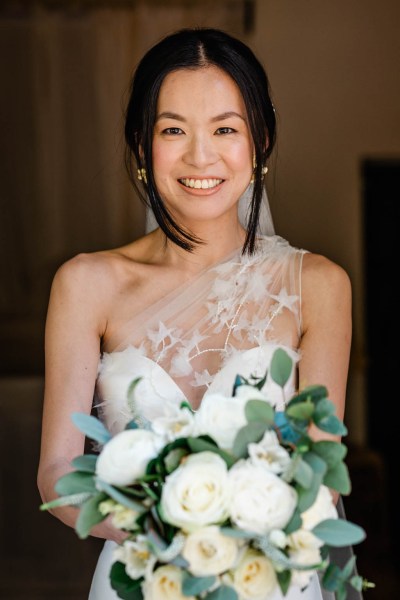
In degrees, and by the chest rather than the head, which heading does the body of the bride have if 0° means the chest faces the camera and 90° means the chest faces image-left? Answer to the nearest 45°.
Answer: approximately 0°

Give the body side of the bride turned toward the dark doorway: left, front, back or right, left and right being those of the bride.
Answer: back
